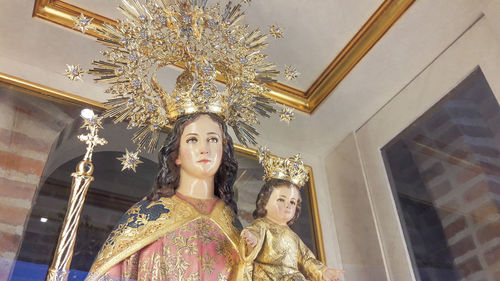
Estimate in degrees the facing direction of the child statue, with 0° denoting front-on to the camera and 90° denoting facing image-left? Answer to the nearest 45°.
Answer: approximately 315°

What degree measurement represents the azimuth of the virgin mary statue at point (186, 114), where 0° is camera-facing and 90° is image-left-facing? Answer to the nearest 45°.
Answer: approximately 315°
